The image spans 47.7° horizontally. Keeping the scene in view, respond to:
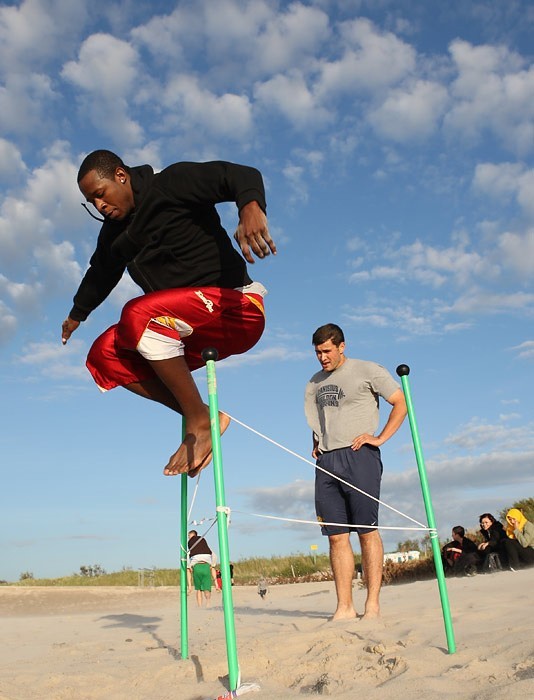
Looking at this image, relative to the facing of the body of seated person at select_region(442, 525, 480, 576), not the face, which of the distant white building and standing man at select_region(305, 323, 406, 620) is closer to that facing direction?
the standing man

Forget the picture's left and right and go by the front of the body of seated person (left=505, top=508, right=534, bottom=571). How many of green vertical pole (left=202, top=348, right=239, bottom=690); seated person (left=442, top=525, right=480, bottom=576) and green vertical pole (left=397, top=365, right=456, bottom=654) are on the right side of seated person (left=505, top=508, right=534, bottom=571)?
1

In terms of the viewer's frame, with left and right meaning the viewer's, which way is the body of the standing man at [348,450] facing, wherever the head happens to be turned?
facing the viewer and to the left of the viewer

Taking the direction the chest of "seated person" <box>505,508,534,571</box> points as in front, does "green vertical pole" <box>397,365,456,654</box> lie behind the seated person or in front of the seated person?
in front

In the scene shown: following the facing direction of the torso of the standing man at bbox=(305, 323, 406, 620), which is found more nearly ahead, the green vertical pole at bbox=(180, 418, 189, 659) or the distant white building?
the green vertical pole

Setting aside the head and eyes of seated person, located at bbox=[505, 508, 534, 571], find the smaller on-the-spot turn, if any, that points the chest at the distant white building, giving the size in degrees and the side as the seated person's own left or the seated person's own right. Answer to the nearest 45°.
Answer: approximately 90° to the seated person's own right

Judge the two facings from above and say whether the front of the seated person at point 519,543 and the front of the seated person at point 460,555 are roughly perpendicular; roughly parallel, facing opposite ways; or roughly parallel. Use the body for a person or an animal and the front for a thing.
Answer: roughly parallel

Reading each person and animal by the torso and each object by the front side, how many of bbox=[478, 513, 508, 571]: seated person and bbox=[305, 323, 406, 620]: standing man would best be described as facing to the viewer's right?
0

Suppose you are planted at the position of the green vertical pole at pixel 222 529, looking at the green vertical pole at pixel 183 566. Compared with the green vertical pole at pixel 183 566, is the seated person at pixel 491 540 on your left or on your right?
right

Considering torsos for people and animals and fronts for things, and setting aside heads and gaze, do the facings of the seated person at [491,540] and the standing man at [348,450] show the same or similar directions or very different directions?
same or similar directions

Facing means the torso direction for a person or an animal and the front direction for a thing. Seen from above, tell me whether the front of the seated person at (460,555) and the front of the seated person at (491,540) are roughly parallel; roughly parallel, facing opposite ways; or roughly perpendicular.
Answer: roughly parallel

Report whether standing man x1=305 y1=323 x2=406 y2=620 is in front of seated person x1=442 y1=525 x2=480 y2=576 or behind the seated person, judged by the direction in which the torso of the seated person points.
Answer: in front

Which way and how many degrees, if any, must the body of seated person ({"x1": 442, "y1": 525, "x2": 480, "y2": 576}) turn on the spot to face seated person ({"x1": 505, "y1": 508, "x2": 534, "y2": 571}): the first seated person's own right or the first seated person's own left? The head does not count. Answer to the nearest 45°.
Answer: approximately 90° to the first seated person's own left

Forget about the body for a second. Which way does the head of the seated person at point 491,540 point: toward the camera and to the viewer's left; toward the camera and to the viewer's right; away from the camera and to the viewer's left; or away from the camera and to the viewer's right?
toward the camera and to the viewer's left
